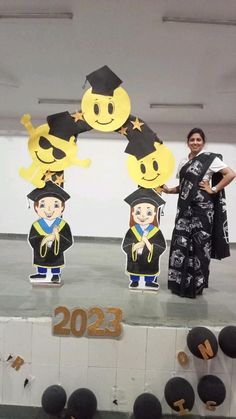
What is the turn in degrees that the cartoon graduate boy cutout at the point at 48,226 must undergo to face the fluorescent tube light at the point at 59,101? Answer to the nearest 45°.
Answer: approximately 180°

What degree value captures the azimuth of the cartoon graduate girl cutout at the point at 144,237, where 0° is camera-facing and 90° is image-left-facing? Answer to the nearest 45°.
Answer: approximately 0°
